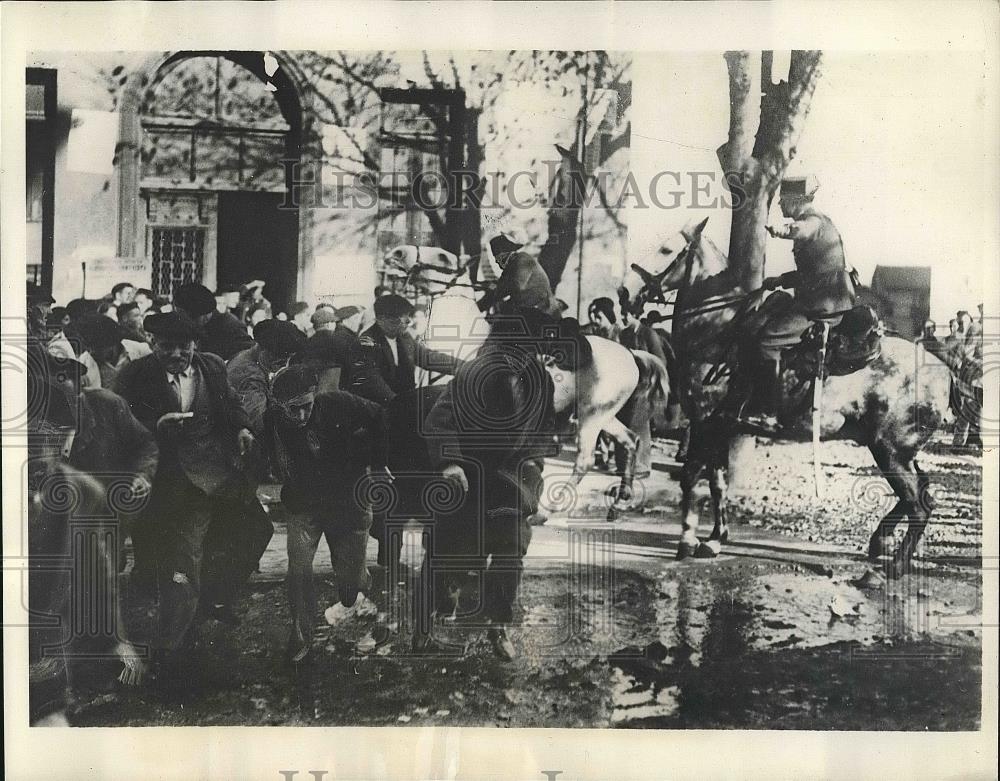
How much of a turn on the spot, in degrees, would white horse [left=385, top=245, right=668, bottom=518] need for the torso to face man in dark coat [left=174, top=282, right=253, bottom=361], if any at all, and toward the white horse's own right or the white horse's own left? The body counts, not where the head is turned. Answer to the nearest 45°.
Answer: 0° — it already faces them

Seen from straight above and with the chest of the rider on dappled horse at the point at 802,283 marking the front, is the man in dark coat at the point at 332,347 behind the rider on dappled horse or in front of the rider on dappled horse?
in front

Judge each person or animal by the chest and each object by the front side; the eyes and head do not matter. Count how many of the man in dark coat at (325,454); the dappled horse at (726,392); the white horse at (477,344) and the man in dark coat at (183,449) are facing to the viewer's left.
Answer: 2

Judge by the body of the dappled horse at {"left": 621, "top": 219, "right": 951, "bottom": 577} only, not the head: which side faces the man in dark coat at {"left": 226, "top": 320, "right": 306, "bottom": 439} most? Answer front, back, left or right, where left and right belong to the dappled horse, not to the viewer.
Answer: front

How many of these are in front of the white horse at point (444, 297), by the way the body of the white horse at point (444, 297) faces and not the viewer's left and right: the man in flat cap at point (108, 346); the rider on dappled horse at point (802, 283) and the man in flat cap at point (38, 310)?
2

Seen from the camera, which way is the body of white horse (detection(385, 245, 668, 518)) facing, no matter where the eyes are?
to the viewer's left

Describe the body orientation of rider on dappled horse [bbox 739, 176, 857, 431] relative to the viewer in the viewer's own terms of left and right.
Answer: facing to the left of the viewer

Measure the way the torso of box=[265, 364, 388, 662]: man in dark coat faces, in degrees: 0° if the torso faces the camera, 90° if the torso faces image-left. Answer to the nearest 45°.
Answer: approximately 0°

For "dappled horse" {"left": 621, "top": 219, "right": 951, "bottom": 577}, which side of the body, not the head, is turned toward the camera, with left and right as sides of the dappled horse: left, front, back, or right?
left
